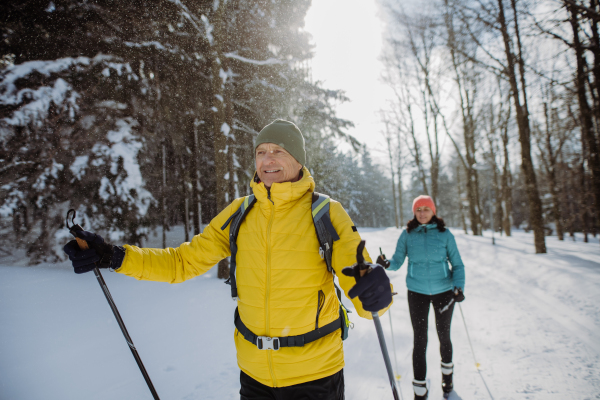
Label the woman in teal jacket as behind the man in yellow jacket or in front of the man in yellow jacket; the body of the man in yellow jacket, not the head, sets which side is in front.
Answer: behind

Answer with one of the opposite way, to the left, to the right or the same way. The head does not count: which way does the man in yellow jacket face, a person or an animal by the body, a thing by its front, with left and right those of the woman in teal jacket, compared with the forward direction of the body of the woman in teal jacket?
the same way

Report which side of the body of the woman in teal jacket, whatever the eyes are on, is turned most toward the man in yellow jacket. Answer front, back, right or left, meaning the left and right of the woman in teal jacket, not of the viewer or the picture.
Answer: front

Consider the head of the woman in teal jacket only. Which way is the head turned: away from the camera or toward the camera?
toward the camera

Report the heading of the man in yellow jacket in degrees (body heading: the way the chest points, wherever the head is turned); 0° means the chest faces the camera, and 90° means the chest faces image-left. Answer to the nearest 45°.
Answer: approximately 45°

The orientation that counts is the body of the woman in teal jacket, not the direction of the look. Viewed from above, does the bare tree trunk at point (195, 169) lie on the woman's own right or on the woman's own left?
on the woman's own right

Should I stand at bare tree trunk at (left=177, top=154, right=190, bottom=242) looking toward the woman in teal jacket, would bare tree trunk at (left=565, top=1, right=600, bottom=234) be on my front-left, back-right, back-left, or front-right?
front-left

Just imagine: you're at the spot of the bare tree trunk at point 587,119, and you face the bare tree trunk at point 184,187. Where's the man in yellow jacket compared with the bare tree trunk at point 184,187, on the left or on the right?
left

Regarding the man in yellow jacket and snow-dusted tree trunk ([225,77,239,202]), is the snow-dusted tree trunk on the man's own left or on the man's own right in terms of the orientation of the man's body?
on the man's own right

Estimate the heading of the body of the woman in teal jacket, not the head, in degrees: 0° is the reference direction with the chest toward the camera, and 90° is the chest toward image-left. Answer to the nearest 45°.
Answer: approximately 0°

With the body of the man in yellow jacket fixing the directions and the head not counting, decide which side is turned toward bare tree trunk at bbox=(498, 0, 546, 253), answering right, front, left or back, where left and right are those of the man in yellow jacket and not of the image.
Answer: back

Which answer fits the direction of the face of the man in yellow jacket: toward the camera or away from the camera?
toward the camera

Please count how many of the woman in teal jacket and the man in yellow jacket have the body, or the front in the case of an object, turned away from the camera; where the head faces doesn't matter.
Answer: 0

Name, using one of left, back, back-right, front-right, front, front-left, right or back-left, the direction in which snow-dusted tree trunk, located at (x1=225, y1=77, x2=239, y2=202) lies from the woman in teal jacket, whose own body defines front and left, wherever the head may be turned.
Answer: back-right

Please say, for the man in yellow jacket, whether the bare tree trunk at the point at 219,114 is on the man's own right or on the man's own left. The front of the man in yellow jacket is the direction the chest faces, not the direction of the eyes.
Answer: on the man's own right

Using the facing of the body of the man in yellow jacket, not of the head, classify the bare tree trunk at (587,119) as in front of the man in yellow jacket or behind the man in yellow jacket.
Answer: behind
